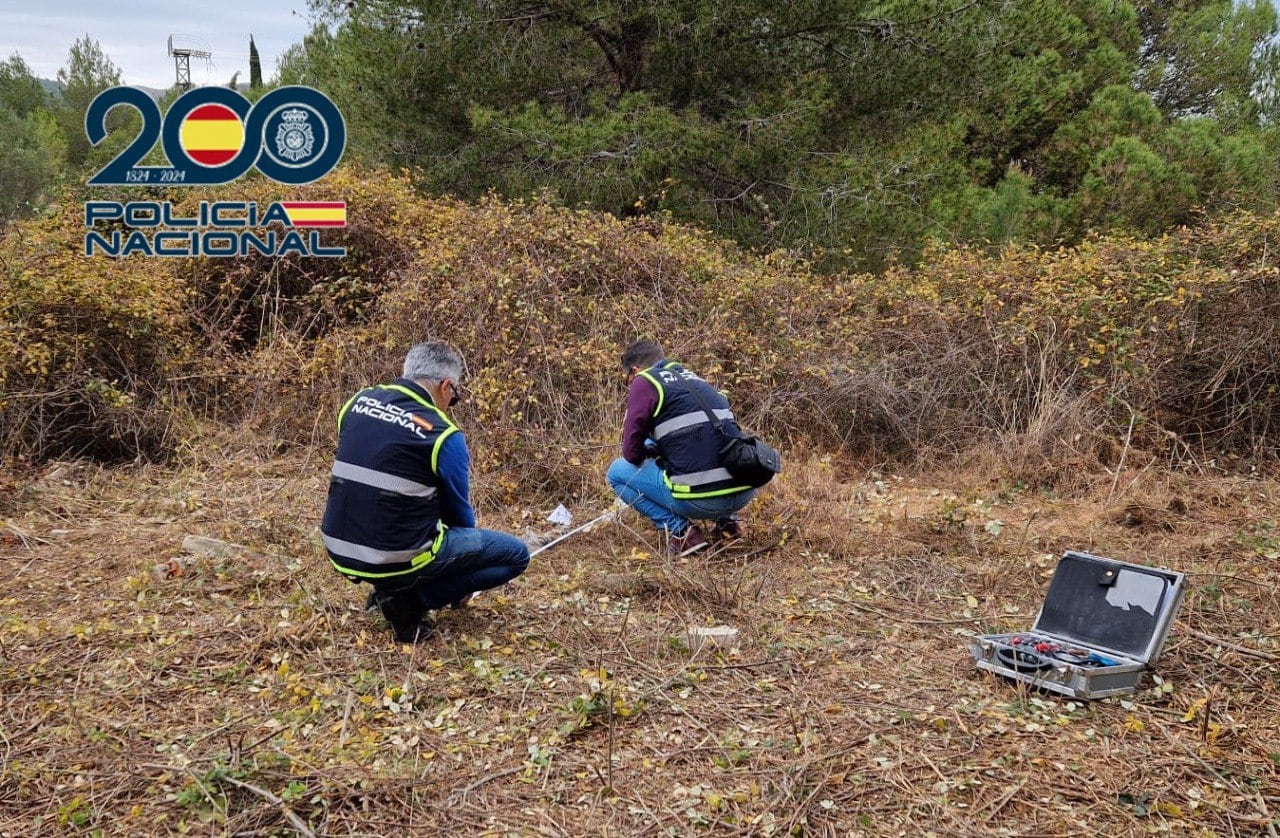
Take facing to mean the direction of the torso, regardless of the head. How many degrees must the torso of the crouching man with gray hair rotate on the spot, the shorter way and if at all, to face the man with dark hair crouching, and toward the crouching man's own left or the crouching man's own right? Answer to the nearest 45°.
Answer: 0° — they already face them

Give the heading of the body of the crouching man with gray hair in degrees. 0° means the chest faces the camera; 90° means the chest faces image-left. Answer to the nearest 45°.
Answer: approximately 225°

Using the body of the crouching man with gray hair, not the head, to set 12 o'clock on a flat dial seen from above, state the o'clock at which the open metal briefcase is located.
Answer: The open metal briefcase is roughly at 2 o'clock from the crouching man with gray hair.

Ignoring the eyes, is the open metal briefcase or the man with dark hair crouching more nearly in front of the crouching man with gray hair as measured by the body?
the man with dark hair crouching

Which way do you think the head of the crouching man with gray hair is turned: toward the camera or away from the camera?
away from the camera

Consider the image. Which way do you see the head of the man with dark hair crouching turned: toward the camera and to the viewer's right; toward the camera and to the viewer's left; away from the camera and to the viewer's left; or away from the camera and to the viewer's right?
away from the camera and to the viewer's left

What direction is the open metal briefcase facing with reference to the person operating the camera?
facing the viewer and to the left of the viewer
